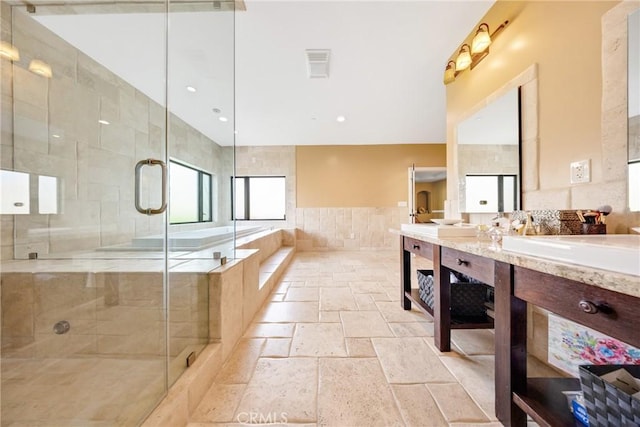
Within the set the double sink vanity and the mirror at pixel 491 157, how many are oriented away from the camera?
0

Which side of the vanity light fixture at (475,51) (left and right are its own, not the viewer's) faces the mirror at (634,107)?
left

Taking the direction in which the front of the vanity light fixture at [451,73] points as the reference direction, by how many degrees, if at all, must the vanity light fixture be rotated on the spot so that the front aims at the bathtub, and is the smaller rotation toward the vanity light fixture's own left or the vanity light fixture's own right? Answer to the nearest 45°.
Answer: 0° — it already faces it

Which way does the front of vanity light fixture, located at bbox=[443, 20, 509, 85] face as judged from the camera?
facing the viewer and to the left of the viewer

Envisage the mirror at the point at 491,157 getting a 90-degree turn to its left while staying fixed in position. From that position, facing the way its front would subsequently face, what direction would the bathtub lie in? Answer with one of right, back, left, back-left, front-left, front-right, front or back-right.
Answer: right

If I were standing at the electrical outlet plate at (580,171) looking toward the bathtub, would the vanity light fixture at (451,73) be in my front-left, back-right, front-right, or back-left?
front-right

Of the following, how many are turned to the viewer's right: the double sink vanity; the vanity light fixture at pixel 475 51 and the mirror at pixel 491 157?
0

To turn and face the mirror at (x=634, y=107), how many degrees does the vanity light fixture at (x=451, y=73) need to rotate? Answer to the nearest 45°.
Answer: approximately 90° to its left

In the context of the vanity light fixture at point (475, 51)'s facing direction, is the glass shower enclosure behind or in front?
in front

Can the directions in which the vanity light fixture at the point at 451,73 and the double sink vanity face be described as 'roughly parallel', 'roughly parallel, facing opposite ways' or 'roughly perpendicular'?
roughly parallel

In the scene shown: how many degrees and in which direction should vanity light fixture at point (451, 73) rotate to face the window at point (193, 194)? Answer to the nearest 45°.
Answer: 0° — it already faces it

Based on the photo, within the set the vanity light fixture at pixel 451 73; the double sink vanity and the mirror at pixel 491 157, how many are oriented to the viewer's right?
0

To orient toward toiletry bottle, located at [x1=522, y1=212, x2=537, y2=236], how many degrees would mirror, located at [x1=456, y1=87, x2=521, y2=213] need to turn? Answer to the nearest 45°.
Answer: approximately 45° to its left
